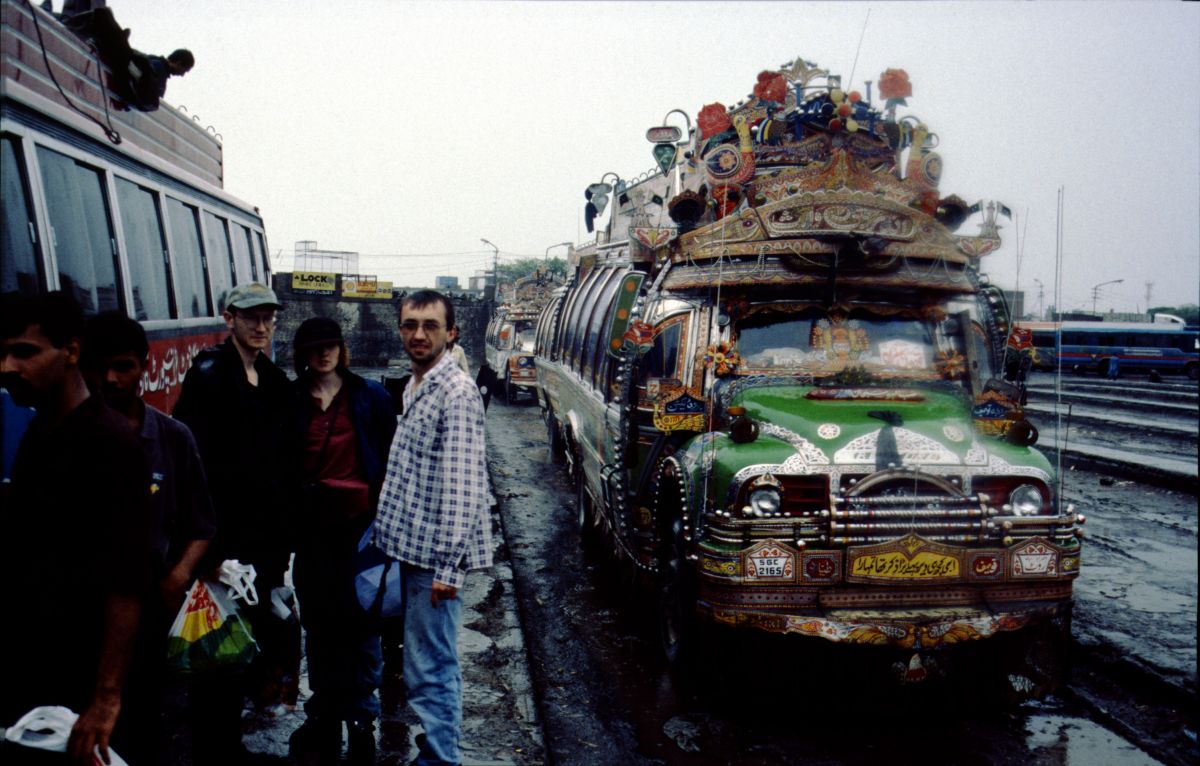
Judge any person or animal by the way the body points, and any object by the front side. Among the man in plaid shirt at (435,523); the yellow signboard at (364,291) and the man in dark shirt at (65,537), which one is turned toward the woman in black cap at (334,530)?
the yellow signboard

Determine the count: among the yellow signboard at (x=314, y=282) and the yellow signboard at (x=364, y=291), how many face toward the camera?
2

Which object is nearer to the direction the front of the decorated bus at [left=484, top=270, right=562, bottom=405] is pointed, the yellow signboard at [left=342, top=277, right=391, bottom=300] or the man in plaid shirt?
the man in plaid shirt

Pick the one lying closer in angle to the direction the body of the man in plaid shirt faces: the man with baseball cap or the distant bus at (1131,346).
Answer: the man with baseball cap

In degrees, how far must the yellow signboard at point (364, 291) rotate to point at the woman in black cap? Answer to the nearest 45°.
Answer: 0° — it already faces them

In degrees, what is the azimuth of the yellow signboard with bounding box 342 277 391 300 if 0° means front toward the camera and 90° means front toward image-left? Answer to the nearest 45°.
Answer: approximately 0°

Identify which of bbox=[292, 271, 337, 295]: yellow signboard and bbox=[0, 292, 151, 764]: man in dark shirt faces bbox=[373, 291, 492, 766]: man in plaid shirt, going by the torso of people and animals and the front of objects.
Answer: the yellow signboard

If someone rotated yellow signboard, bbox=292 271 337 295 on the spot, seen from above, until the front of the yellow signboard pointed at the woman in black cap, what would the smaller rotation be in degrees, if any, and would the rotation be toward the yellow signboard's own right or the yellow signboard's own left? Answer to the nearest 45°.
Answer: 0° — it already faces them

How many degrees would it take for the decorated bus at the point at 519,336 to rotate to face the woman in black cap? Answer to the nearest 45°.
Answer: approximately 45° to its right
